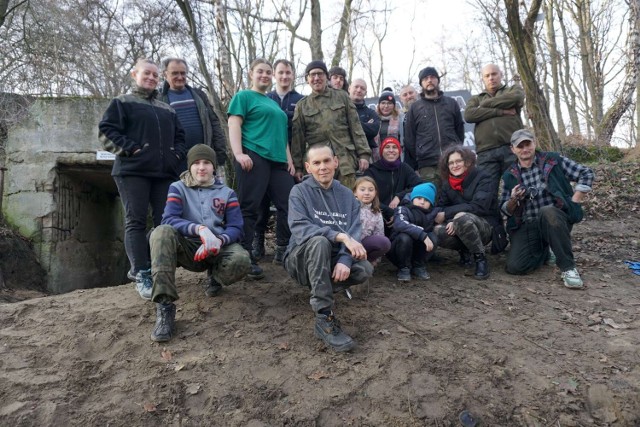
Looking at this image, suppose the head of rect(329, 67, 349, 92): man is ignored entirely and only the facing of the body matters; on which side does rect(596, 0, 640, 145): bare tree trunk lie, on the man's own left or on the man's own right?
on the man's own left

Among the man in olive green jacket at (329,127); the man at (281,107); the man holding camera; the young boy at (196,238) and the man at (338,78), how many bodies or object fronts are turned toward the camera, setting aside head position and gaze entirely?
5

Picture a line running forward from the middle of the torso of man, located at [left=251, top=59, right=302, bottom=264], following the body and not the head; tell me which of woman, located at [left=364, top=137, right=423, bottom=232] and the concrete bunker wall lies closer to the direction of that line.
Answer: the woman

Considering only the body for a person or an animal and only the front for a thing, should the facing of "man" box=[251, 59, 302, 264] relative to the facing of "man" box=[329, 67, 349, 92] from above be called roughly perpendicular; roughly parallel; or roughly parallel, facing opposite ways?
roughly parallel

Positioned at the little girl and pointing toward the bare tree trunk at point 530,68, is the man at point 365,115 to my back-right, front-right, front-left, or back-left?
front-left

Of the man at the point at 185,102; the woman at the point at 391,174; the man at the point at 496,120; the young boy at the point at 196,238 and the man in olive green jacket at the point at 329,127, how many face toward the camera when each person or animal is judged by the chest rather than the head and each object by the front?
5

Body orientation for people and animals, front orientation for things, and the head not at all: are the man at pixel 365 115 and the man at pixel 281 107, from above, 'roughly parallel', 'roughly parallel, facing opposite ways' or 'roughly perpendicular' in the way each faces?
roughly parallel

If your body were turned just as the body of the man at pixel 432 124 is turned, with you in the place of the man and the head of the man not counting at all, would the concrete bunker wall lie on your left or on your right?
on your right

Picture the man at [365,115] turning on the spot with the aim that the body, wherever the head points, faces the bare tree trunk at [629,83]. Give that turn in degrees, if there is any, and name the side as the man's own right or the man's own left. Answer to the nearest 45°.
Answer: approximately 135° to the man's own left

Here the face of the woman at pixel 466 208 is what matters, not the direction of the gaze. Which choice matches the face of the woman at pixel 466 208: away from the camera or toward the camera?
toward the camera

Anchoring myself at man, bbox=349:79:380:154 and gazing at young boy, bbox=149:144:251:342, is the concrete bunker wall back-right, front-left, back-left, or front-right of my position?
front-right

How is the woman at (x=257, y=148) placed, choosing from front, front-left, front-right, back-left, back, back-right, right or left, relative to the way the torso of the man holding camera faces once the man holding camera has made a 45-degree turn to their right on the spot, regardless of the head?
front

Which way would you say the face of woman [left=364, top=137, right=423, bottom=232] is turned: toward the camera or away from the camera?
toward the camera

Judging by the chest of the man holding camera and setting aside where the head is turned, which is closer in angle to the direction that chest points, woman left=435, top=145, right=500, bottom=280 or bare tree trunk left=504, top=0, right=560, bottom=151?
the woman

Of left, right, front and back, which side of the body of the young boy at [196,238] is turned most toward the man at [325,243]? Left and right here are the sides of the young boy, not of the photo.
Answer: left

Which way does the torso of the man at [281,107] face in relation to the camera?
toward the camera

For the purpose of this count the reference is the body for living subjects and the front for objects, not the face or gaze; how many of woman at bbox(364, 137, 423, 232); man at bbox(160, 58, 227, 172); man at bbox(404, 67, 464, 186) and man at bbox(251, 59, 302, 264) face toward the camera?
4

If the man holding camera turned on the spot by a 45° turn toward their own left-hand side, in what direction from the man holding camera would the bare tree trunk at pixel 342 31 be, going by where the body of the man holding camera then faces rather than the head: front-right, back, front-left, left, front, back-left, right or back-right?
back

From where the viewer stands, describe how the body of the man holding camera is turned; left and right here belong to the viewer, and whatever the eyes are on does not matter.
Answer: facing the viewer

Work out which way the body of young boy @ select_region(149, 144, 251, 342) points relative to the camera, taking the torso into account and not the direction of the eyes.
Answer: toward the camera
